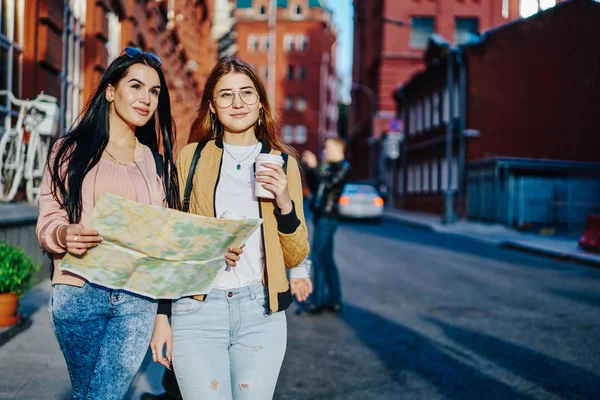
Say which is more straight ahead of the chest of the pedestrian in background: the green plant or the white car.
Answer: the green plant

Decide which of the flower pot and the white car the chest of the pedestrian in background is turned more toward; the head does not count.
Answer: the flower pot

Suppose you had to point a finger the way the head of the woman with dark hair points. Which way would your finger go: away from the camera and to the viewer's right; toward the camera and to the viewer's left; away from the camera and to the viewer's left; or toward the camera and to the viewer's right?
toward the camera and to the viewer's right

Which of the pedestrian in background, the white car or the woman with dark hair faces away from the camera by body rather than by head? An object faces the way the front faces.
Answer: the white car

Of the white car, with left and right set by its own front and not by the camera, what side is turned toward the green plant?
back

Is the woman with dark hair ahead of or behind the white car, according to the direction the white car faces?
behind
